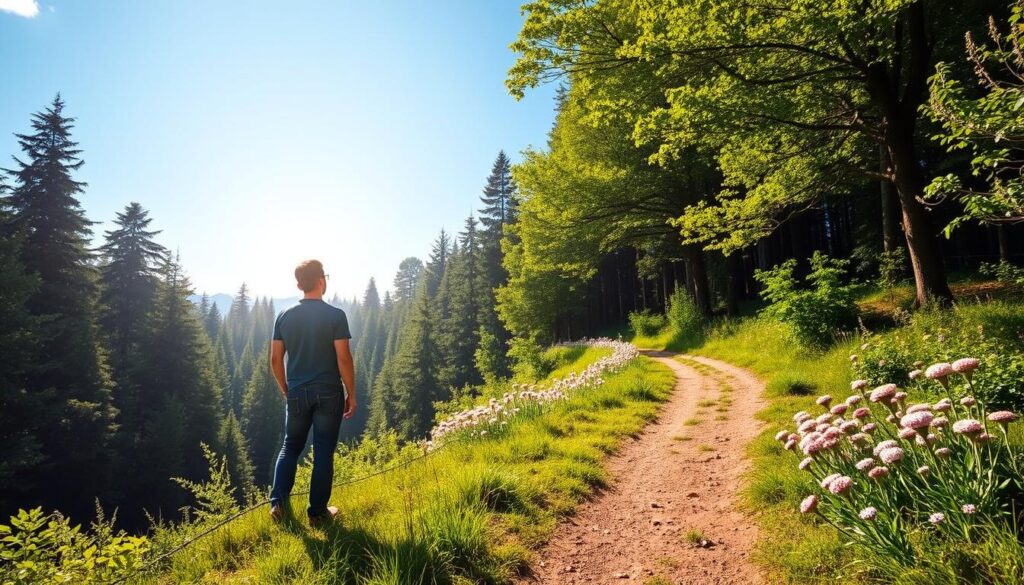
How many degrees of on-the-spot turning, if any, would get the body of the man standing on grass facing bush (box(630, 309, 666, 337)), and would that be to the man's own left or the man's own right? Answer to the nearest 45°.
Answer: approximately 45° to the man's own right

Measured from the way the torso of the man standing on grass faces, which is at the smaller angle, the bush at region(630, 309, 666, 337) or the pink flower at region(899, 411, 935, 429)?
the bush

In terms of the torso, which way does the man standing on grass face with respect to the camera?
away from the camera

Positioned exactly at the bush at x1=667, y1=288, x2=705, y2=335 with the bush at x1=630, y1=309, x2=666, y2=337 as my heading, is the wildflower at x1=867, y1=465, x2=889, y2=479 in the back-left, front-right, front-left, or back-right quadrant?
back-left

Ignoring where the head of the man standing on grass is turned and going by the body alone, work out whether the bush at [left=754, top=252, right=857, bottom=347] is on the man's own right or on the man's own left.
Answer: on the man's own right

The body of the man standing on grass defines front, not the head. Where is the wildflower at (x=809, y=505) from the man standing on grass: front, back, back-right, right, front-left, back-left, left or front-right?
back-right

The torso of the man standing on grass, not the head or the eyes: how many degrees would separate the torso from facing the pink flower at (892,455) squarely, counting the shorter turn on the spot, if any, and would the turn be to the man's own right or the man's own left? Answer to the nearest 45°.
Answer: approximately 135° to the man's own right

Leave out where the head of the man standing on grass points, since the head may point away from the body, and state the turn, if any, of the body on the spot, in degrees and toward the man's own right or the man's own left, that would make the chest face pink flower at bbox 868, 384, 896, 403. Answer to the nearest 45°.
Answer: approximately 135° to the man's own right

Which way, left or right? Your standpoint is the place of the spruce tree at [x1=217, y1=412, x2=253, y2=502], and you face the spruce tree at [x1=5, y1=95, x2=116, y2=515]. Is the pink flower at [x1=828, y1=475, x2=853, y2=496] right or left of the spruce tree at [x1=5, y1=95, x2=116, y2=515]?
left

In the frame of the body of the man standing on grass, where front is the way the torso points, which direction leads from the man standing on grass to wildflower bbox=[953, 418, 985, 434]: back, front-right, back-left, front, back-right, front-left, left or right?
back-right

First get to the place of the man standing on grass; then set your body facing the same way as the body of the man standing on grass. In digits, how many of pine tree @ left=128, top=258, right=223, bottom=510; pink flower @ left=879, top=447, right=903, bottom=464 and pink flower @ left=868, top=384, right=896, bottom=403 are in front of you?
1

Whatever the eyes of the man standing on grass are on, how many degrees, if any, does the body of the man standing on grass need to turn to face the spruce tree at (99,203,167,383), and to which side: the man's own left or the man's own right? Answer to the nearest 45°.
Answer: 0° — they already face it

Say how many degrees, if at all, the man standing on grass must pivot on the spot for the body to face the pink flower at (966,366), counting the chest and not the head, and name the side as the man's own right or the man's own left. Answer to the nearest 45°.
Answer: approximately 135° to the man's own right

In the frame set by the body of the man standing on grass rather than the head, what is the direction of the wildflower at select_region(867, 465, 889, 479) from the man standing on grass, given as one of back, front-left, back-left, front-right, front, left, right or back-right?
back-right

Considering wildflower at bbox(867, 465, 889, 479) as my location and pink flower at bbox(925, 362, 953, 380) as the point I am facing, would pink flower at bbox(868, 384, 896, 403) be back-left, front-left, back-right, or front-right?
front-left

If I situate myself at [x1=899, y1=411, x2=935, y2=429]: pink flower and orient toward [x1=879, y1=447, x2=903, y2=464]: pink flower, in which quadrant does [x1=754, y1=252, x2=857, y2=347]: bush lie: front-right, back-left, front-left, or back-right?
back-right
